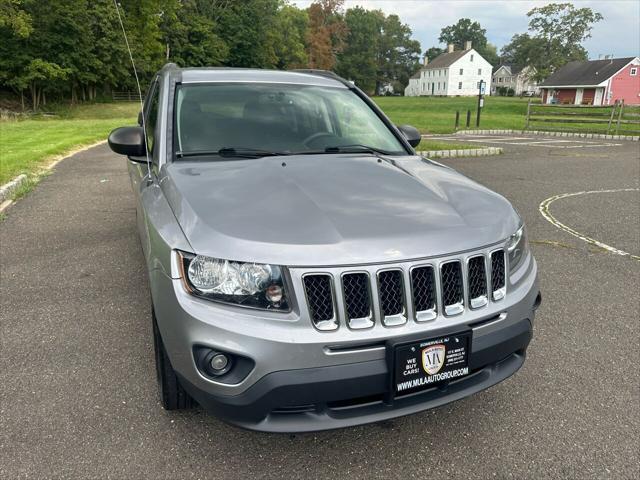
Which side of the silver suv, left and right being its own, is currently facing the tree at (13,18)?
back

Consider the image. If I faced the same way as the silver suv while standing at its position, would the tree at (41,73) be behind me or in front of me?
behind

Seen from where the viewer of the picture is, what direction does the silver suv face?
facing the viewer and to the right of the viewer
